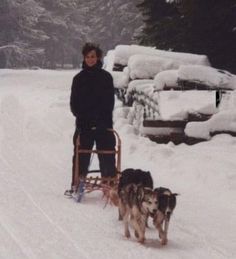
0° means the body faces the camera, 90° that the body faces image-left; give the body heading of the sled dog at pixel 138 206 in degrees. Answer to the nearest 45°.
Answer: approximately 315°

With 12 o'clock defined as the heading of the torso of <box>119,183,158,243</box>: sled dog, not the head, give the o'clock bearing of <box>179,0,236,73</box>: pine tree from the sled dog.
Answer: The pine tree is roughly at 8 o'clock from the sled dog.

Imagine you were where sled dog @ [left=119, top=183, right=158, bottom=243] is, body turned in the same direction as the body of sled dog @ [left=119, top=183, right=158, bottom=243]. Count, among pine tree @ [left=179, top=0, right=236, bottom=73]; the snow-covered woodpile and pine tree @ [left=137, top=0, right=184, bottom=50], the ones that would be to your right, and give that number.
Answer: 0

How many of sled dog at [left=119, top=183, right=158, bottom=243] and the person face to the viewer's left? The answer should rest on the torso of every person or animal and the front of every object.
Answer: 0

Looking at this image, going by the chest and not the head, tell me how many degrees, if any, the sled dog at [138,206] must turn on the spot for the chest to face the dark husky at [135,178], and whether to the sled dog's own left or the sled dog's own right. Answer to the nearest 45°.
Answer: approximately 135° to the sled dog's own left

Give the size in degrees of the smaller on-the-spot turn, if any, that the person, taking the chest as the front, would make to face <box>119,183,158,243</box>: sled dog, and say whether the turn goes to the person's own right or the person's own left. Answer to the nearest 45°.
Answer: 0° — they already face it

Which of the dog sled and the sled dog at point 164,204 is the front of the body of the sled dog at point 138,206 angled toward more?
the sled dog

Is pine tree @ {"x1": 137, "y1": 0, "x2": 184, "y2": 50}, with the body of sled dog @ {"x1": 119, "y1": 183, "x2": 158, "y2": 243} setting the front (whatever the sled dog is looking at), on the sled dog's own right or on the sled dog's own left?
on the sled dog's own left

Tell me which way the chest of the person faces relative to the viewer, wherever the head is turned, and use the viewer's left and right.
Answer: facing the viewer

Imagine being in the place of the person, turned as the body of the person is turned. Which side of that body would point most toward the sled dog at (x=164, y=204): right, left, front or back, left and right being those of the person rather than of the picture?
front

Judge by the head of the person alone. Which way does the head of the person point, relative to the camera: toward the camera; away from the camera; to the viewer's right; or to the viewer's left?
toward the camera

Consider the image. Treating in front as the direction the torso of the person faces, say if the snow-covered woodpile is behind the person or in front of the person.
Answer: behind

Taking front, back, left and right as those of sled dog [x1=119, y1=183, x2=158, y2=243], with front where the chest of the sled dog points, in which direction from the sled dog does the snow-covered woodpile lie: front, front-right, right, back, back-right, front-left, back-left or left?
back-left

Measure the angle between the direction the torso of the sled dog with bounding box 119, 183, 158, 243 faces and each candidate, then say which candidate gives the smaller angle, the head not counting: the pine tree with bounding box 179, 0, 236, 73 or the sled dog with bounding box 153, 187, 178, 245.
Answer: the sled dog

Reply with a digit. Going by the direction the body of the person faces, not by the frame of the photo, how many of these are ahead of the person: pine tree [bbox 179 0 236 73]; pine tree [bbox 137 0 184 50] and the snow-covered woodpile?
0

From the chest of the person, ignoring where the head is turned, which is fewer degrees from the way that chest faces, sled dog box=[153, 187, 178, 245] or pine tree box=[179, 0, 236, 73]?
the sled dog
